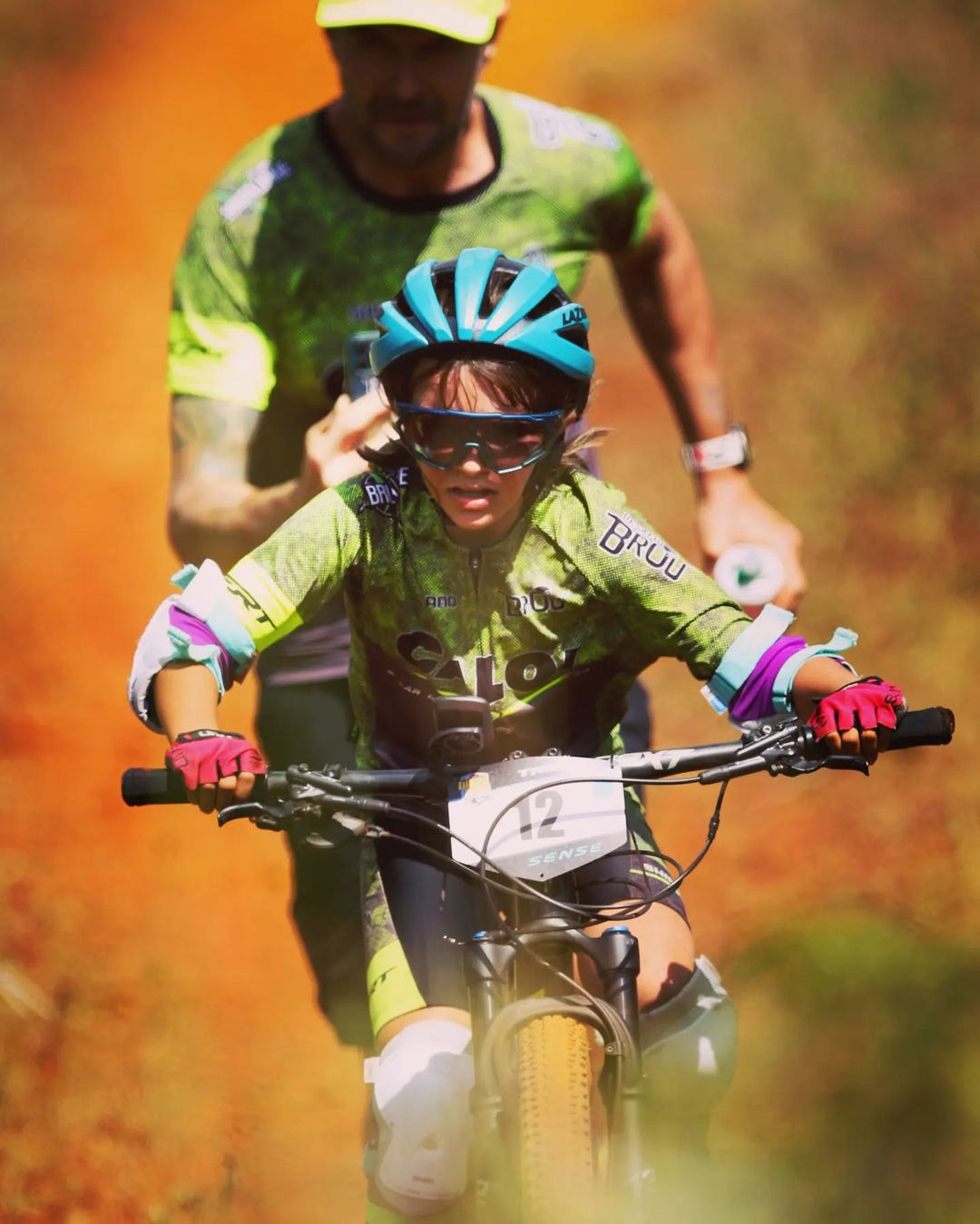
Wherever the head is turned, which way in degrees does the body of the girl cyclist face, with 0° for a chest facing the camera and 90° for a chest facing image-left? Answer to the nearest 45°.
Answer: approximately 0°
